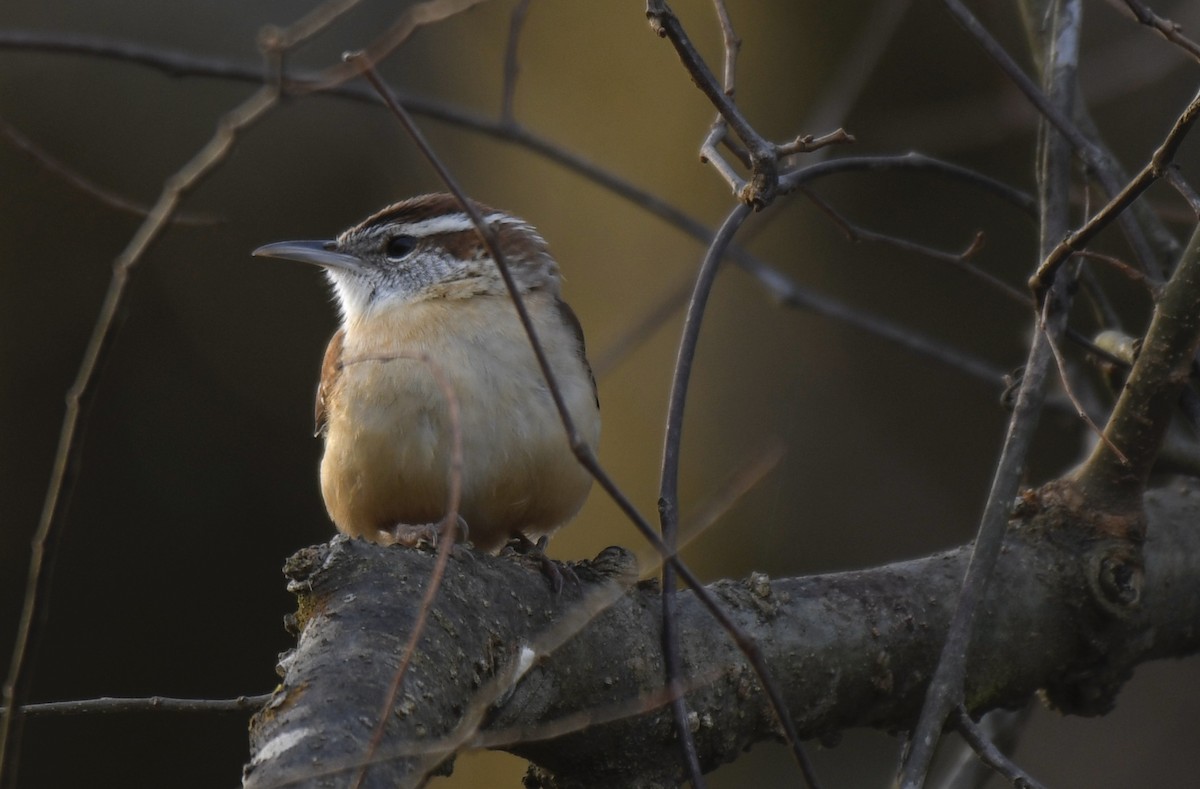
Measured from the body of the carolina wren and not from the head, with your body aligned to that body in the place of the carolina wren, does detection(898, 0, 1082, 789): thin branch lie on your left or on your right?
on your left

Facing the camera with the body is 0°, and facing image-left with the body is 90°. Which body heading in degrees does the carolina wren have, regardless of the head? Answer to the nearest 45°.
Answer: approximately 0°

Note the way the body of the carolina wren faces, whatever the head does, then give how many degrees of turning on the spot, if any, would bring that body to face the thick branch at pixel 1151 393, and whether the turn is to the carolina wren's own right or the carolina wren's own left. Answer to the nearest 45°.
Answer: approximately 90° to the carolina wren's own left

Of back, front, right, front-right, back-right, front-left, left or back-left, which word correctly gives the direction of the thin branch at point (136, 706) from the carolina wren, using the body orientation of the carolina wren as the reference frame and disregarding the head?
front-right

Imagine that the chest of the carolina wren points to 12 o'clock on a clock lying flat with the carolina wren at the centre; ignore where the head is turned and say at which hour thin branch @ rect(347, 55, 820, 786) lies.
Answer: The thin branch is roughly at 12 o'clock from the carolina wren.
